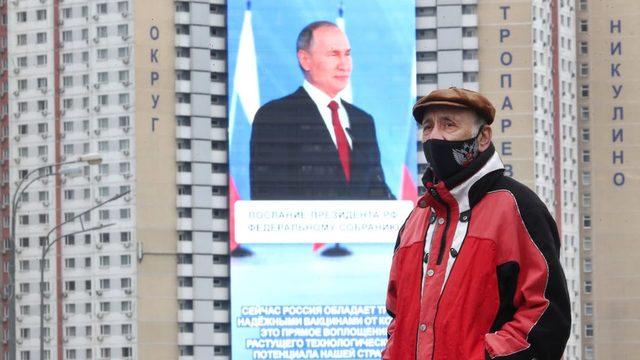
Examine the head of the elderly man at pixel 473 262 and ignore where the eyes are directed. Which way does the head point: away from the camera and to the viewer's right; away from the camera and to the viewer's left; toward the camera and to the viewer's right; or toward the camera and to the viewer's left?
toward the camera and to the viewer's left

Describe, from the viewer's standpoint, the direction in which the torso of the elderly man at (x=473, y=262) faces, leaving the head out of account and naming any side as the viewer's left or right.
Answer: facing the viewer and to the left of the viewer
